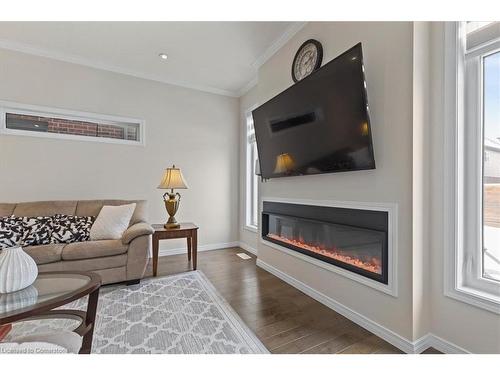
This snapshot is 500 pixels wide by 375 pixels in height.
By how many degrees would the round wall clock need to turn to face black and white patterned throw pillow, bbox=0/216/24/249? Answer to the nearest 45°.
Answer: approximately 45° to its right

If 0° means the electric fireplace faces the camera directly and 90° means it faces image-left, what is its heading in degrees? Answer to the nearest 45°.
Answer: approximately 45°

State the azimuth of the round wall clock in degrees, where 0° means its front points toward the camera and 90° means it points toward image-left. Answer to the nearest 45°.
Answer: approximately 45°

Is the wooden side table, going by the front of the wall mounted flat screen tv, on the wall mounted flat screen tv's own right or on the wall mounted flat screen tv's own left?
on the wall mounted flat screen tv's own right

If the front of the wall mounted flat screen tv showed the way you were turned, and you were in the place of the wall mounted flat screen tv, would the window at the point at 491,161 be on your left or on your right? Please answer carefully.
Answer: on your left

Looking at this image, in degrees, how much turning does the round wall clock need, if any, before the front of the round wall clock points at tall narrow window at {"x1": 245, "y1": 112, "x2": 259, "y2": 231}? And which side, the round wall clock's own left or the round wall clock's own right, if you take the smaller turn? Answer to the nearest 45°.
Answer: approximately 90° to the round wall clock's own right
